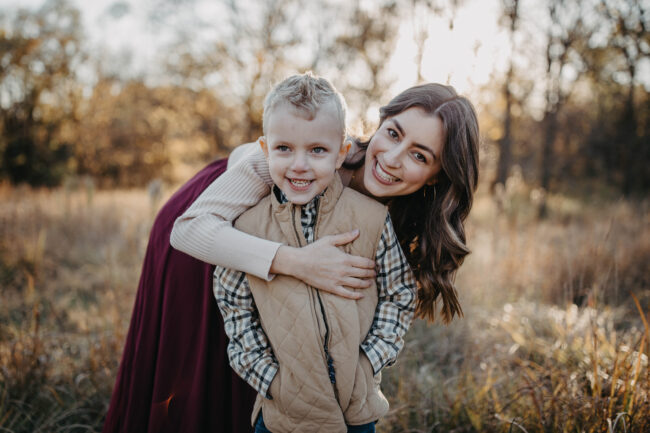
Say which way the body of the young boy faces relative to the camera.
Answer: toward the camera

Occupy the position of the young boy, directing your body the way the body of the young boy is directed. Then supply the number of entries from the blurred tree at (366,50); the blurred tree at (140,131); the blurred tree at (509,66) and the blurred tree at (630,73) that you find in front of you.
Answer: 0

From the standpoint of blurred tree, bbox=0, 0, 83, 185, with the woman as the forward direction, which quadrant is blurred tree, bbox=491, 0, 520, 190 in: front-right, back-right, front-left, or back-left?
front-left

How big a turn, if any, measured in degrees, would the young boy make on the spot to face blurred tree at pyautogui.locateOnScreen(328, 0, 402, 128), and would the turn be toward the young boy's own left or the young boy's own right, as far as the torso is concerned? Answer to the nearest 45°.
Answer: approximately 180°

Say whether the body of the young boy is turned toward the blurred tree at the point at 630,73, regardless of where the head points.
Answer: no

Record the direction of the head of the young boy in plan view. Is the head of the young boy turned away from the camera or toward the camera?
toward the camera

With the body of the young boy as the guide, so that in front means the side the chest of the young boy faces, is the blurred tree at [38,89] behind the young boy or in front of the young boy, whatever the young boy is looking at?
behind

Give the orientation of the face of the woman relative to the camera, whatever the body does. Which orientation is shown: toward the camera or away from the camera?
toward the camera

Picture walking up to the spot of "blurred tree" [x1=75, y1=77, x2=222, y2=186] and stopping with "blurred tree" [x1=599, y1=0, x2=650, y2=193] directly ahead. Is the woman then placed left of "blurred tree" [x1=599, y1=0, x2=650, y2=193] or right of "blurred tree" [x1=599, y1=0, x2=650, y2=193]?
right

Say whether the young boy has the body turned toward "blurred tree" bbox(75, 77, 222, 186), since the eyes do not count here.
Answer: no
